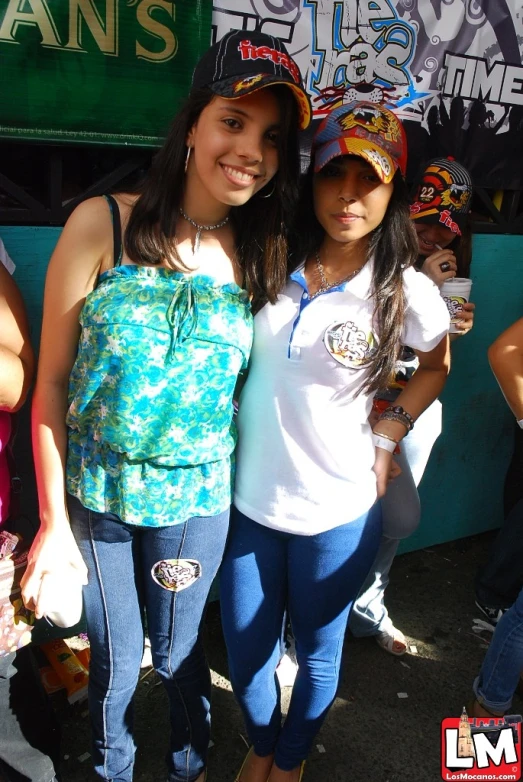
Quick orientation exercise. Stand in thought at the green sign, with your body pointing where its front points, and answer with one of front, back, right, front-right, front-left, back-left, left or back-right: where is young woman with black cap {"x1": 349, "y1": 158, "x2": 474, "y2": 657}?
left

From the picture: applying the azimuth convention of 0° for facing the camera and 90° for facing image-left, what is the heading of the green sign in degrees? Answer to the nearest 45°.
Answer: approximately 0°

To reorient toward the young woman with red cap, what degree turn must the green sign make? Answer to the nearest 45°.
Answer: approximately 45° to its left

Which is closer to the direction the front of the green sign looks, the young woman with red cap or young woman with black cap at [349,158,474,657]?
the young woman with red cap
